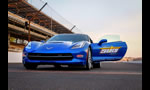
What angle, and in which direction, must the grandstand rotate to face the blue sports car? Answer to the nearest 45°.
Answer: approximately 45° to its right

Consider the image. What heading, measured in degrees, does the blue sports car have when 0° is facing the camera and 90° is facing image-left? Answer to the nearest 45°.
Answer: approximately 45°

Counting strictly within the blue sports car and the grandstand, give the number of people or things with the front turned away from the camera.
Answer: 0

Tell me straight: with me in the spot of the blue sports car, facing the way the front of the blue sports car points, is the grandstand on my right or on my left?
on my right

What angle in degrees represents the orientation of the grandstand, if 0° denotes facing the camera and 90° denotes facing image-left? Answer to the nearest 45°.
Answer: approximately 315°

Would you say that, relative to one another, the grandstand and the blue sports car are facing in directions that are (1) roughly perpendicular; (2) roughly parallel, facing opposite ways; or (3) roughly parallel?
roughly perpendicular
